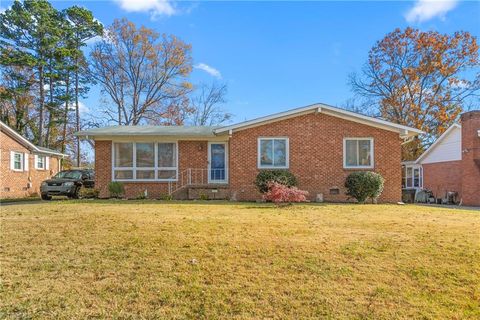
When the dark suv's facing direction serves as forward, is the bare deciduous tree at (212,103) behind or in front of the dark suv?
behind

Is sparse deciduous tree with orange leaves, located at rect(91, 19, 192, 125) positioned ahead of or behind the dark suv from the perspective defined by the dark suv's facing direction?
behind

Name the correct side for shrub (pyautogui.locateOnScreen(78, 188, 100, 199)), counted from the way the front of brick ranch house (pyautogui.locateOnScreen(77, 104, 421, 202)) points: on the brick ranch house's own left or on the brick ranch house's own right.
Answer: on the brick ranch house's own right

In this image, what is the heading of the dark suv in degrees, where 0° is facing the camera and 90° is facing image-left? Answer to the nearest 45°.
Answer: approximately 45°

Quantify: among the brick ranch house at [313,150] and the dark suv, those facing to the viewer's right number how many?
0

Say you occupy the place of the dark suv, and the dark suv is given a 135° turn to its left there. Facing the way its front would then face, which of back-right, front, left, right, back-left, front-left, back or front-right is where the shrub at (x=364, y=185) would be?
front-right

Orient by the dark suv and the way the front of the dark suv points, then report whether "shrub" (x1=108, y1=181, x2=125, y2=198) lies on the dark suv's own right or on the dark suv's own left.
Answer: on the dark suv's own left

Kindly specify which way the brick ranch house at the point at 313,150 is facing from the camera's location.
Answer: facing the viewer

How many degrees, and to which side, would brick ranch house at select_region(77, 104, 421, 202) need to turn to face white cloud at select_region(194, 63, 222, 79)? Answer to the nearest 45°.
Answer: approximately 180°
